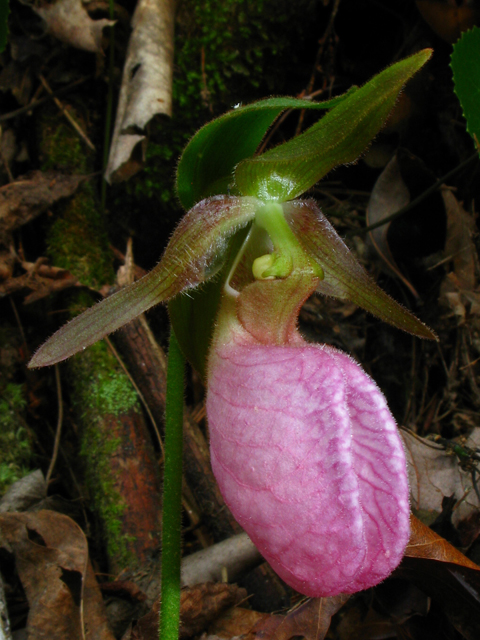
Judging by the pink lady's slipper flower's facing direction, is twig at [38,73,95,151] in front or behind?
behind

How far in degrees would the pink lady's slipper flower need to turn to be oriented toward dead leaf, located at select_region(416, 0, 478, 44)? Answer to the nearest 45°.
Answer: approximately 90° to its left

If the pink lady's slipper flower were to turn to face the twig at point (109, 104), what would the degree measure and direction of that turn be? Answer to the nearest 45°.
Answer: approximately 135° to its left

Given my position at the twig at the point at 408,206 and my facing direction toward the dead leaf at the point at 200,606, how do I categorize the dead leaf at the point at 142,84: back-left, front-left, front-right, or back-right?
front-right

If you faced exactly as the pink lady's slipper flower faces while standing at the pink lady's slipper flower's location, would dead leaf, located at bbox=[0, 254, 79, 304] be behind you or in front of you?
behind

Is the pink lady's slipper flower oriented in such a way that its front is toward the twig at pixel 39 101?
no

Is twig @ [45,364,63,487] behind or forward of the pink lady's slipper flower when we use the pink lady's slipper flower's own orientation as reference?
behind

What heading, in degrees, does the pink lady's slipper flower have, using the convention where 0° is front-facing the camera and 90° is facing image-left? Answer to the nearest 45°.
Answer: approximately 315°

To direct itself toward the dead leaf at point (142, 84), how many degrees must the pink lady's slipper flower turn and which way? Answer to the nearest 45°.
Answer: approximately 135° to its left
